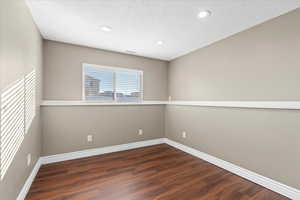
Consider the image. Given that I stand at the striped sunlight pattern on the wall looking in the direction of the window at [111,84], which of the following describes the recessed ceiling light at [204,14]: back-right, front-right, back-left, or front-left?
front-right

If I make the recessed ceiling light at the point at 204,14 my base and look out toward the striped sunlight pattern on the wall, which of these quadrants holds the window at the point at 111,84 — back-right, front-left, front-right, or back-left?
front-right
